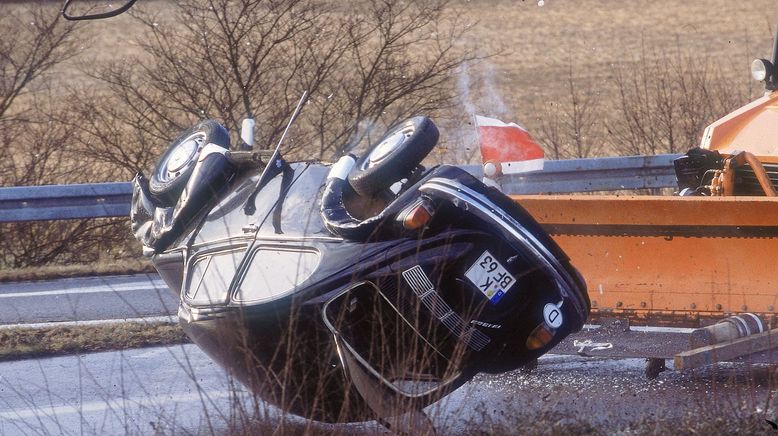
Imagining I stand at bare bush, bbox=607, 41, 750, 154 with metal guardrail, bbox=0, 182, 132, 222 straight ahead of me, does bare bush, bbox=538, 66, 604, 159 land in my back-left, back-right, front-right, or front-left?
front-right

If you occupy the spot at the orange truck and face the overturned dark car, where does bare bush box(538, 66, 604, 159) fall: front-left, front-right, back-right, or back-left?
back-right

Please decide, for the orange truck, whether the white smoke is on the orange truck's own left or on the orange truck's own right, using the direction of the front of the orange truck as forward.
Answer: on the orange truck's own right

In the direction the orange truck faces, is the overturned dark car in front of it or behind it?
in front

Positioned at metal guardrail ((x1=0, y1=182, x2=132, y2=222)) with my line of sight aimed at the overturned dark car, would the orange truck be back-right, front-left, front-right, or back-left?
front-left

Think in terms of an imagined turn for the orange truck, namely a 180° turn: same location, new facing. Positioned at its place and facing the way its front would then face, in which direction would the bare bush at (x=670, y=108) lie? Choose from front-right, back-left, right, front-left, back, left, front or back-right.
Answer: front-left

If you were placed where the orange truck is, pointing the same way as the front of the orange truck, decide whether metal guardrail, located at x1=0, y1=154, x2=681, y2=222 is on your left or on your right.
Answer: on your right

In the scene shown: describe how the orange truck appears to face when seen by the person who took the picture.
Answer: facing the viewer and to the left of the viewer

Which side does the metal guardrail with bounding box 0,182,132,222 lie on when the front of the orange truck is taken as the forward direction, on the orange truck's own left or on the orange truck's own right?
on the orange truck's own right
